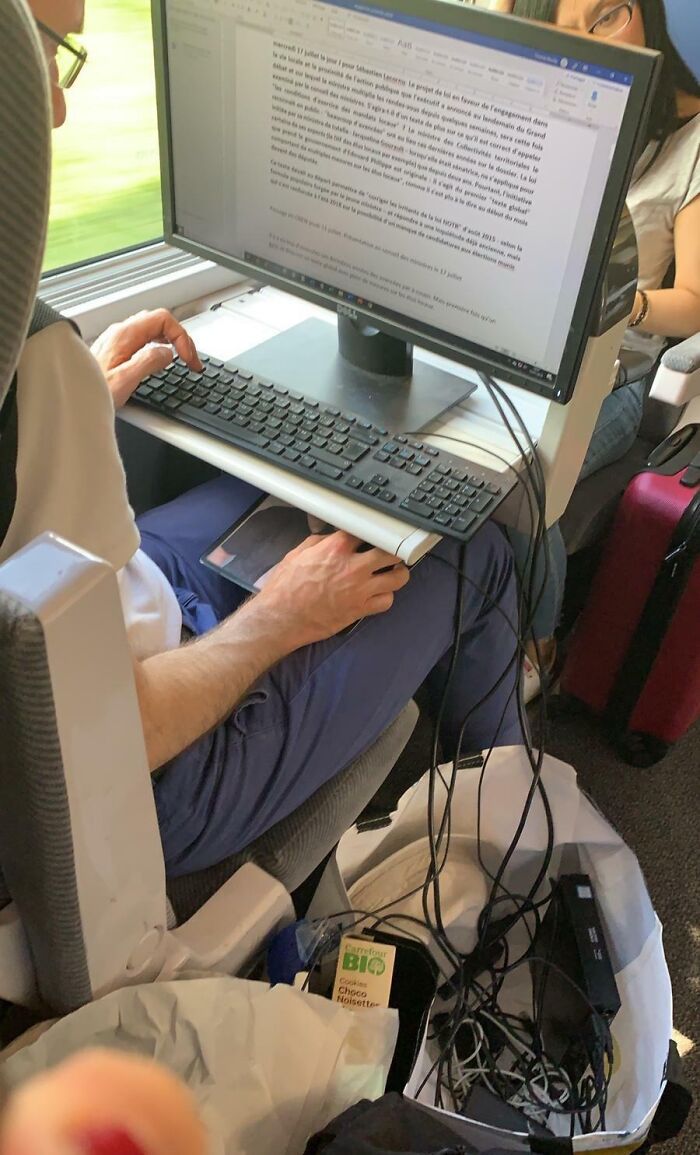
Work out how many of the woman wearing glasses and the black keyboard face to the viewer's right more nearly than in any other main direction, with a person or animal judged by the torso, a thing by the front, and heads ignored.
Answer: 0

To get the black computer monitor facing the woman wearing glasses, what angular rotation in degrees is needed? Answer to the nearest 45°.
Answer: approximately 180°

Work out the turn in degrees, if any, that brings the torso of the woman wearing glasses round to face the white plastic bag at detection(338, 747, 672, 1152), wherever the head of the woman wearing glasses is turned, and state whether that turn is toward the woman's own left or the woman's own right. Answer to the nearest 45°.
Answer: approximately 45° to the woman's own left

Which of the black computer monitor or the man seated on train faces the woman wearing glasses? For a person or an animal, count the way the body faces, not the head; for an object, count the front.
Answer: the man seated on train

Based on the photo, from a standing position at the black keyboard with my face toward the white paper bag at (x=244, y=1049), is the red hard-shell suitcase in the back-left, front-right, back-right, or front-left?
back-left

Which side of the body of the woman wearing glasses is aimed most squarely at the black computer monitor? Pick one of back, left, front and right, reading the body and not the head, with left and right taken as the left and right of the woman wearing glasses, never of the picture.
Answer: front

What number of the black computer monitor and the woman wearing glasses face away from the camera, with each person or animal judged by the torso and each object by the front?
0

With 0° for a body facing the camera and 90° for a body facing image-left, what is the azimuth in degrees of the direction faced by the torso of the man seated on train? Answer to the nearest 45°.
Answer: approximately 225°

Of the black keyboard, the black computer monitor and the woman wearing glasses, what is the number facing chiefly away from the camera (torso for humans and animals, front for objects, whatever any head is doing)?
0

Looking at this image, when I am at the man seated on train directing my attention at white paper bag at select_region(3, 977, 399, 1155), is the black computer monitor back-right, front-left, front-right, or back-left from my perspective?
back-left

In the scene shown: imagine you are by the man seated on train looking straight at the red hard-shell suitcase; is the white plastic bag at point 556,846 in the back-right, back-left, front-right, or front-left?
front-right

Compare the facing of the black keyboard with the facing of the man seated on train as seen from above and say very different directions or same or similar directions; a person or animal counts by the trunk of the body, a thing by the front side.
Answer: very different directions

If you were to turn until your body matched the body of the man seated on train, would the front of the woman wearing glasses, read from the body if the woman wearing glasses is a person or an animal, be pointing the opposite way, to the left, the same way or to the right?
the opposite way

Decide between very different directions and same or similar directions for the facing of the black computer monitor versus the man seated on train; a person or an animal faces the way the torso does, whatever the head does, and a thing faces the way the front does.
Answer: very different directions

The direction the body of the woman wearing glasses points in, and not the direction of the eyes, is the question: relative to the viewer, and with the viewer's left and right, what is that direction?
facing the viewer and to the left of the viewer

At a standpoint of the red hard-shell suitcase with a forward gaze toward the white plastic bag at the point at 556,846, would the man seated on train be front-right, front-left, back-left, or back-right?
front-right
